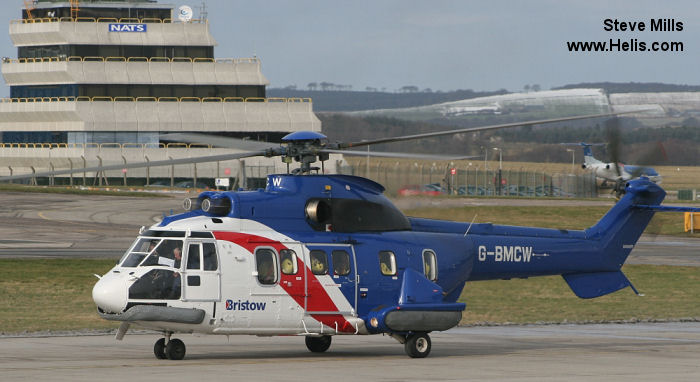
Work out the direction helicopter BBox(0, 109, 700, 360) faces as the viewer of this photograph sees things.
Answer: facing the viewer and to the left of the viewer
